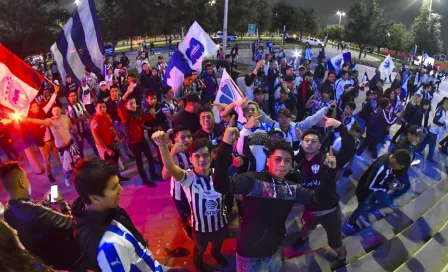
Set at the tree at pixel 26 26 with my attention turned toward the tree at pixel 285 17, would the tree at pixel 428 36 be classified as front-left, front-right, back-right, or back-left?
front-right

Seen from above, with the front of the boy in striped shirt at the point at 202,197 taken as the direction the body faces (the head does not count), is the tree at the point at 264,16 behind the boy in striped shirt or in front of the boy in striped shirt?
behind

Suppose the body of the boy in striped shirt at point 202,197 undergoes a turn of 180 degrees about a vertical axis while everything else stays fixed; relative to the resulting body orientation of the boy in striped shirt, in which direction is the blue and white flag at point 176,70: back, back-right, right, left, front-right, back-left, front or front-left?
front

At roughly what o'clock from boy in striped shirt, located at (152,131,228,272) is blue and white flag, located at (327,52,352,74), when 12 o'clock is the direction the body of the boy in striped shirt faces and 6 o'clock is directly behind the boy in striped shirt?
The blue and white flag is roughly at 7 o'clock from the boy in striped shirt.

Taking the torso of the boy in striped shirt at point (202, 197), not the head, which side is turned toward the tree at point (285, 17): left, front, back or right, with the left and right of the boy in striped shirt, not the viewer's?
back

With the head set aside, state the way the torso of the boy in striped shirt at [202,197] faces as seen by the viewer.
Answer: toward the camera

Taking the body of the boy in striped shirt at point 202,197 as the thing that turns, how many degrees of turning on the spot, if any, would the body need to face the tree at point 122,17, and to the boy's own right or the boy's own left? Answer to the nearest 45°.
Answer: approximately 180°

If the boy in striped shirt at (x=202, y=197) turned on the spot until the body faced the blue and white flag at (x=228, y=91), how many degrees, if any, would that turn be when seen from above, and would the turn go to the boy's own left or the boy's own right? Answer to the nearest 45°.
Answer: approximately 180°

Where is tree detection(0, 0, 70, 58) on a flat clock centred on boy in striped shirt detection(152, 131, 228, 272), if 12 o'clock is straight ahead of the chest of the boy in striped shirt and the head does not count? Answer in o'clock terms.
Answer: The tree is roughly at 5 o'clock from the boy in striped shirt.

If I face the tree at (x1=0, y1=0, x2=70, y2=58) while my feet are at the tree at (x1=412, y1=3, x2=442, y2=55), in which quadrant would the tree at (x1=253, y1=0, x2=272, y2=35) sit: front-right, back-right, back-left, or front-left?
front-right

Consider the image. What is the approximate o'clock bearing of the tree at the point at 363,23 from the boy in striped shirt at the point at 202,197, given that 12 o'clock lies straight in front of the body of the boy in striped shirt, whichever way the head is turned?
The tree is roughly at 7 o'clock from the boy in striped shirt.
